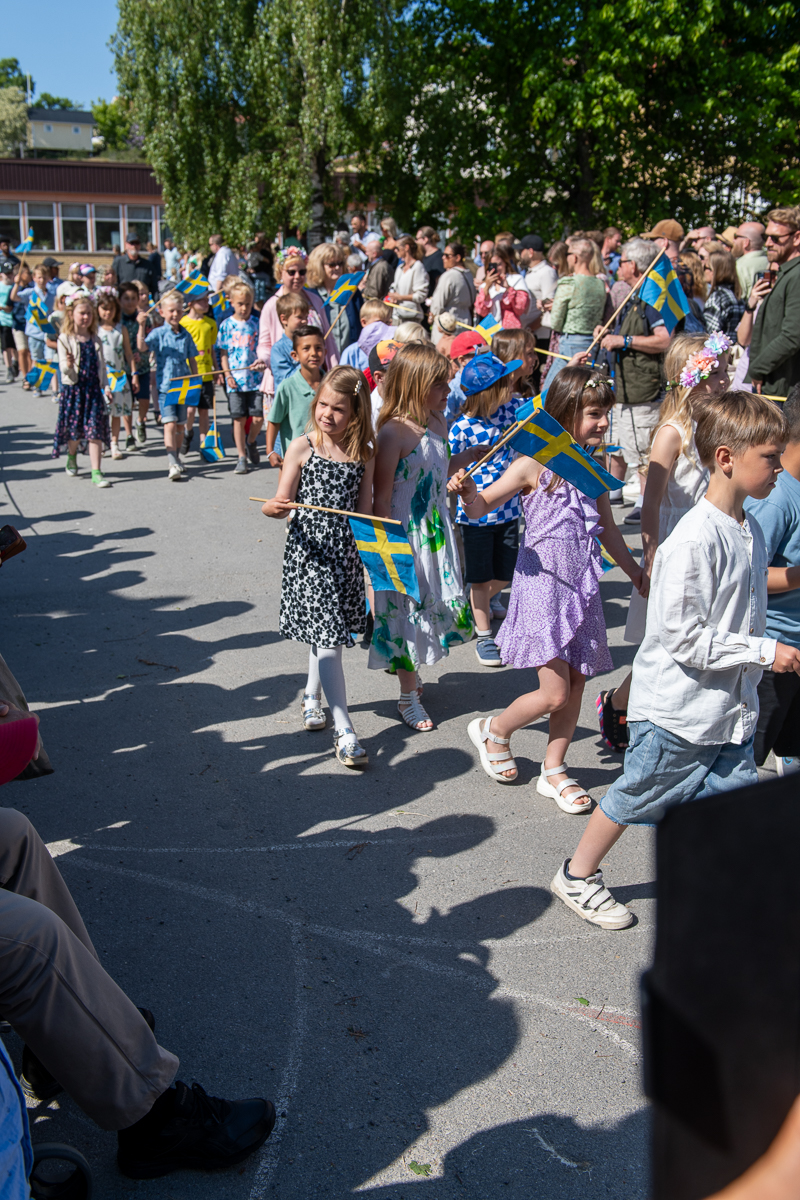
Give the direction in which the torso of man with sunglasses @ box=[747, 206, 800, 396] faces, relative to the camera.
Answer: to the viewer's left

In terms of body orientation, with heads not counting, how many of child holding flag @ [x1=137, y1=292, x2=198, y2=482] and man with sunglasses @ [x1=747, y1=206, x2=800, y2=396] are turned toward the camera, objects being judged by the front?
1

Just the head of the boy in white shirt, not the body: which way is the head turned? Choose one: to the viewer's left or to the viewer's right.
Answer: to the viewer's right

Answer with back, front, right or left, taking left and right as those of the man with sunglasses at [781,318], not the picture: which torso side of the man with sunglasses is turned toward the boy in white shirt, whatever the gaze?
left

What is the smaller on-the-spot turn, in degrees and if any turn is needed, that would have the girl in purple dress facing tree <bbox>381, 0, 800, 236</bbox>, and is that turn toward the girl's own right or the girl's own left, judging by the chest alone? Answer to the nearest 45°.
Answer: approximately 135° to the girl's own left

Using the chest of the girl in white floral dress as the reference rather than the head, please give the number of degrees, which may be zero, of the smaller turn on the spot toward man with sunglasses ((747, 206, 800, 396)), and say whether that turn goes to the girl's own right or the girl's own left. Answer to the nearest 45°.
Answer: approximately 90° to the girl's own left

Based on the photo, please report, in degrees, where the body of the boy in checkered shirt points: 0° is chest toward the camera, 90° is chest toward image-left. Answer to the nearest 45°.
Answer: approximately 315°

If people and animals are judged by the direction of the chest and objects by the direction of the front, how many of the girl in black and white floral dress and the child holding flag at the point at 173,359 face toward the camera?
2

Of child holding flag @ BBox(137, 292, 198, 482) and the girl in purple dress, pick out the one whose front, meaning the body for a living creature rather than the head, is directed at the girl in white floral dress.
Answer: the child holding flag

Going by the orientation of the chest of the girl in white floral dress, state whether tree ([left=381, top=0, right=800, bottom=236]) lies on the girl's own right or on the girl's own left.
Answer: on the girl's own left
